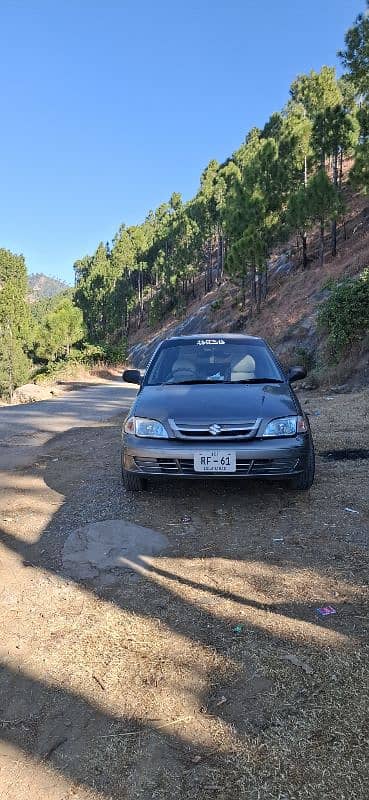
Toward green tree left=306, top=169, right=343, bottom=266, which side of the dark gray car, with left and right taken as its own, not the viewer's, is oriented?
back

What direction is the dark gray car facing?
toward the camera

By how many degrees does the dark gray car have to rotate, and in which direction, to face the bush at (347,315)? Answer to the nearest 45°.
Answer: approximately 180°

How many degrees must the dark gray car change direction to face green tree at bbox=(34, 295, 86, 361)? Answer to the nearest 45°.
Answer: approximately 180°

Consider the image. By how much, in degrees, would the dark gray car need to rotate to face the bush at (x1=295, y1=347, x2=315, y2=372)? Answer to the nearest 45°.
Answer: approximately 180°

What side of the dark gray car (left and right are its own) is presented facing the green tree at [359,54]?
back

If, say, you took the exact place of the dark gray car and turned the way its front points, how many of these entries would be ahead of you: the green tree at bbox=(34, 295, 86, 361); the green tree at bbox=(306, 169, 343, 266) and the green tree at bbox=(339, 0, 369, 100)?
0
